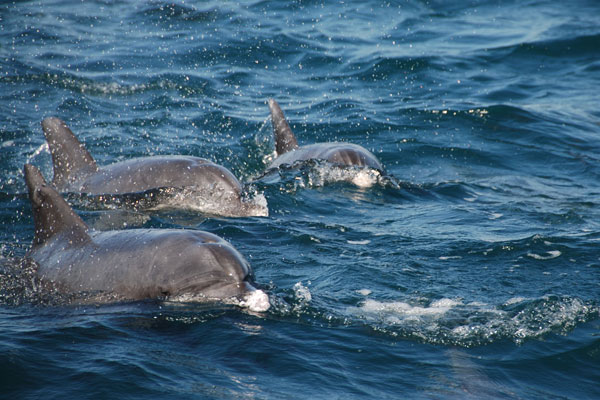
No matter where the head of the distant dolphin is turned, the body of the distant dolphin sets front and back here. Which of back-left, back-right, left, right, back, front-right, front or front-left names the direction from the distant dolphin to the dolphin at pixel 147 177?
back-right

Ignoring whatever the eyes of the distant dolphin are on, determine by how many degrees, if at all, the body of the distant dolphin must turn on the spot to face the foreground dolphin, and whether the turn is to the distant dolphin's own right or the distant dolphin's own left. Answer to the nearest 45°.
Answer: approximately 90° to the distant dolphin's own right

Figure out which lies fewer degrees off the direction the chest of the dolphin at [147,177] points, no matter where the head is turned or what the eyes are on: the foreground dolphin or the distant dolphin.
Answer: the distant dolphin

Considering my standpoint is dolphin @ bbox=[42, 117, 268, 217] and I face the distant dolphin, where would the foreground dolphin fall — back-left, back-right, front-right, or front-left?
back-right

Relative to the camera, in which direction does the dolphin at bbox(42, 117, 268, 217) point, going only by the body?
to the viewer's right

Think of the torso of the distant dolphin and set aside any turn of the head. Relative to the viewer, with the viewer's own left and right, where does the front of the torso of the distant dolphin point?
facing to the right of the viewer

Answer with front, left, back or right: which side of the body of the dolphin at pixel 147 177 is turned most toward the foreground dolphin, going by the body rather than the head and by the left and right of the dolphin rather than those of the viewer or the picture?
right

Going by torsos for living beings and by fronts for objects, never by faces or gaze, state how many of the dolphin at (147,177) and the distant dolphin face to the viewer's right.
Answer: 2
